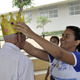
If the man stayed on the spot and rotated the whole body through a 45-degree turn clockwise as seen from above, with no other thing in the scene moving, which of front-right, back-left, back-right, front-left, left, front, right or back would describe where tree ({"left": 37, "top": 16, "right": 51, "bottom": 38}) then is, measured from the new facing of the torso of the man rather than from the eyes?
left

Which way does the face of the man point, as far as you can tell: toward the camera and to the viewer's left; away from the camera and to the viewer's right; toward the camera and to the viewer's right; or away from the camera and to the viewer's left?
away from the camera and to the viewer's right

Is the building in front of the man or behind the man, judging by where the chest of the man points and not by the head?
in front

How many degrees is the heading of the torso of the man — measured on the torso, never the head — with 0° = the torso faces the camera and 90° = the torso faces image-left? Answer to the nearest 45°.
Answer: approximately 225°
